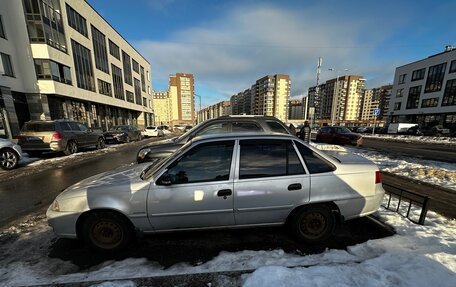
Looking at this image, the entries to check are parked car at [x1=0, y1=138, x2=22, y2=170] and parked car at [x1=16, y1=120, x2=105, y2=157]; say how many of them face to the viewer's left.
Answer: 0

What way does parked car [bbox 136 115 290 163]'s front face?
to the viewer's left

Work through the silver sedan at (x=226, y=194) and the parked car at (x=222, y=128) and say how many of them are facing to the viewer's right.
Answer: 0

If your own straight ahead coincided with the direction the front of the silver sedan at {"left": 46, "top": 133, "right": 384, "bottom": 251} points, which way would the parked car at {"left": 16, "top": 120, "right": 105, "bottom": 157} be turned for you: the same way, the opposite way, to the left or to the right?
to the right

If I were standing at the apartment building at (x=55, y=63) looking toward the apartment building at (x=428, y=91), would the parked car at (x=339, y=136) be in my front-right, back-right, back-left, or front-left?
front-right

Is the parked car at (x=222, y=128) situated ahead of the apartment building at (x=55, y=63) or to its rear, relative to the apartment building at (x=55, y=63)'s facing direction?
ahead

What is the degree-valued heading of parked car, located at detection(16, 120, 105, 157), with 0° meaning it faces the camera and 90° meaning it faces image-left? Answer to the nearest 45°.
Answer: approximately 225°

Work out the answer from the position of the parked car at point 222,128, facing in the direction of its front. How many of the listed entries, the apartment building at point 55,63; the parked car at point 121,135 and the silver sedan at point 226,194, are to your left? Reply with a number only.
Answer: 1

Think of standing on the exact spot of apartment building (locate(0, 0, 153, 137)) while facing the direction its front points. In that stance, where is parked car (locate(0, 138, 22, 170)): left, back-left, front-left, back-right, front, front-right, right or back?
front-right

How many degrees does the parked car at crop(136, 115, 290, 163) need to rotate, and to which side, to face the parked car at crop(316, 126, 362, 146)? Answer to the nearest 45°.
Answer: approximately 135° to its right

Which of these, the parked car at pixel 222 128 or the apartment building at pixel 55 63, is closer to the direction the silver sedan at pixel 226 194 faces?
the apartment building

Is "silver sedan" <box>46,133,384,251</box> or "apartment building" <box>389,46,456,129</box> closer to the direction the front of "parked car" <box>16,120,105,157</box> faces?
the apartment building

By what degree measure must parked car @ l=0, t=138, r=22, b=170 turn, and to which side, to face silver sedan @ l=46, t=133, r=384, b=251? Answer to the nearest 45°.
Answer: approximately 90° to its right

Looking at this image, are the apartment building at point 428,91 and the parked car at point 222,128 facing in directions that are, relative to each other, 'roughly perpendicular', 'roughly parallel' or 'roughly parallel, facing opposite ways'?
roughly parallel

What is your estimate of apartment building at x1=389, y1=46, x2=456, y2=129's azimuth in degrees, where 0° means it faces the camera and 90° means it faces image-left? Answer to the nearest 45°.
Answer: approximately 45°

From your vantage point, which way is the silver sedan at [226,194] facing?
to the viewer's left

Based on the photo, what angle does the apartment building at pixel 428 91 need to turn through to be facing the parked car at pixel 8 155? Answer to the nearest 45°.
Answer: approximately 45° to its left
